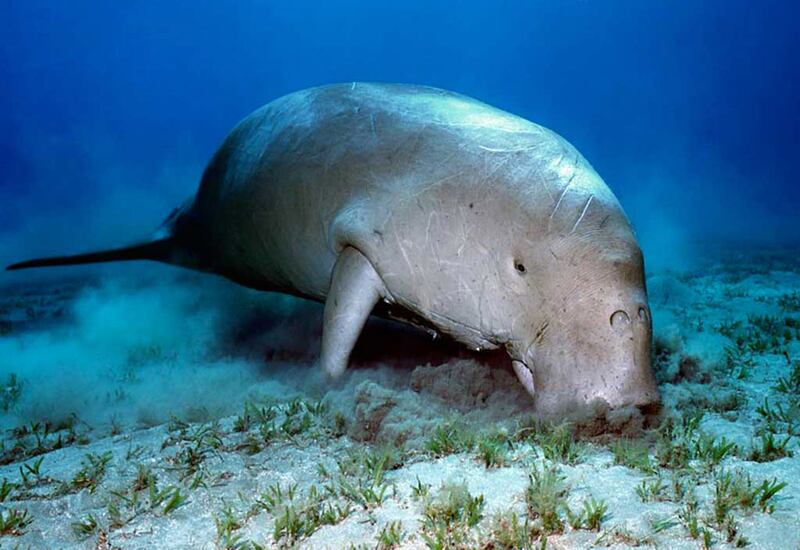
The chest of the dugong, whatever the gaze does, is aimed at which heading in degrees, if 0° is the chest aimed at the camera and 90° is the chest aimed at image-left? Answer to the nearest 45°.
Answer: approximately 315°
